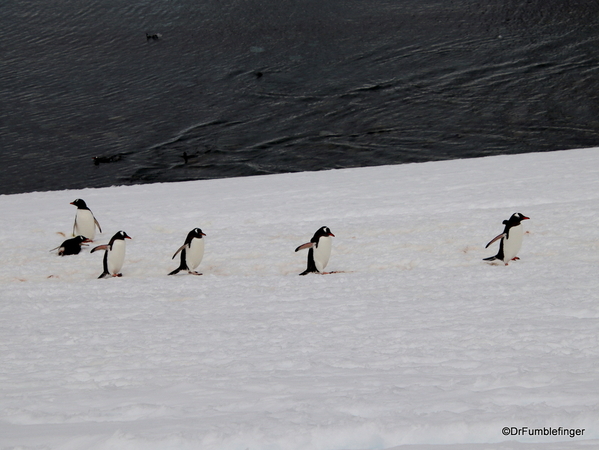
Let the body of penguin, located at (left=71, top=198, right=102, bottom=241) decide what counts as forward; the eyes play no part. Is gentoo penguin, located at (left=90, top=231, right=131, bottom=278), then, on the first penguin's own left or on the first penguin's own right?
on the first penguin's own left

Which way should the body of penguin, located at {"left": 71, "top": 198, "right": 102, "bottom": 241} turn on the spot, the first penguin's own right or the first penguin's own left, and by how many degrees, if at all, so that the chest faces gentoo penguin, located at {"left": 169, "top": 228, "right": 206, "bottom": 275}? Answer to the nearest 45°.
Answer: approximately 90° to the first penguin's own left

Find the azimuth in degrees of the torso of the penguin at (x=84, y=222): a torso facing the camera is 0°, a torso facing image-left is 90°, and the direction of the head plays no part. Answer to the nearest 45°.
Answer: approximately 45°

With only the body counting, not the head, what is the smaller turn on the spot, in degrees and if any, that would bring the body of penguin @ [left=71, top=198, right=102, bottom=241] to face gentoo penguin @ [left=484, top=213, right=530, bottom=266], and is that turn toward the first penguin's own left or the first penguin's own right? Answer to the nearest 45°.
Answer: approximately 90° to the first penguin's own left

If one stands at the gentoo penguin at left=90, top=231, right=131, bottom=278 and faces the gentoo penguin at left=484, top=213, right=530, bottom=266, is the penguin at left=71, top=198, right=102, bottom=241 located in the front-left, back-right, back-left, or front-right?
back-left
